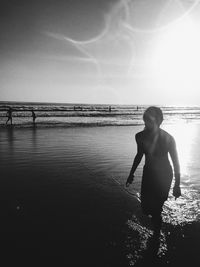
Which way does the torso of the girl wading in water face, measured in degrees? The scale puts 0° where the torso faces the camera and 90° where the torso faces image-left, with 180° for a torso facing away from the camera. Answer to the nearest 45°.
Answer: approximately 45°
